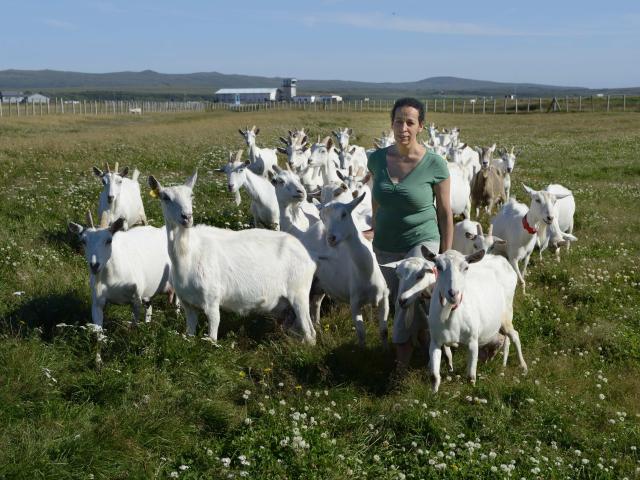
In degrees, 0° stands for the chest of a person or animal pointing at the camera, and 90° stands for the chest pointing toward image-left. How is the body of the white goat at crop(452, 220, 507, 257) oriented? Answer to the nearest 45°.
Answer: approximately 315°

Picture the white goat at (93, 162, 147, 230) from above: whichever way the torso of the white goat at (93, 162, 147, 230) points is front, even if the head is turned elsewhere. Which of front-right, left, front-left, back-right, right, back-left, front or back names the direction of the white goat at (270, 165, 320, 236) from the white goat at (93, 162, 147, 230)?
left

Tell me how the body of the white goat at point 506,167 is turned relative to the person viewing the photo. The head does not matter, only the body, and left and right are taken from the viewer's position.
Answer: facing the viewer

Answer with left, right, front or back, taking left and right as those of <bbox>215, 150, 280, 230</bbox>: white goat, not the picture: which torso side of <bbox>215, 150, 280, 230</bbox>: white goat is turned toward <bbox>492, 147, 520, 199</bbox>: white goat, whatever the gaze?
back

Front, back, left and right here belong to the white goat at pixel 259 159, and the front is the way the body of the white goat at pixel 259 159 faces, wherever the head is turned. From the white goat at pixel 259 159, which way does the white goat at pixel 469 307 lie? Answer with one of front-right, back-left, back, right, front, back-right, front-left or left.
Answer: front-left

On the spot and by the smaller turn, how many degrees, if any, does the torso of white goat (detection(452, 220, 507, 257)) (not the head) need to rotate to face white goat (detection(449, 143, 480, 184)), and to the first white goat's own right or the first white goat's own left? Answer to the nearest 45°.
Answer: approximately 135° to the first white goat's own left

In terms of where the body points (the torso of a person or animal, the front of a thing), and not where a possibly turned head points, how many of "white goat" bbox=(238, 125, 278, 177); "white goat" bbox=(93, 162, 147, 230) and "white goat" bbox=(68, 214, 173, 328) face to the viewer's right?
0

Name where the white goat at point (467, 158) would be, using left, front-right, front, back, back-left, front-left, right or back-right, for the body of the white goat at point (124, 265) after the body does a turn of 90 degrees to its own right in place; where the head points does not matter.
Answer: right

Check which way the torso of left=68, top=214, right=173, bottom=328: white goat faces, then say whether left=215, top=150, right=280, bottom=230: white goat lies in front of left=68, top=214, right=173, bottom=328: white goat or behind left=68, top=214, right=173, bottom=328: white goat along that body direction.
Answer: behind
